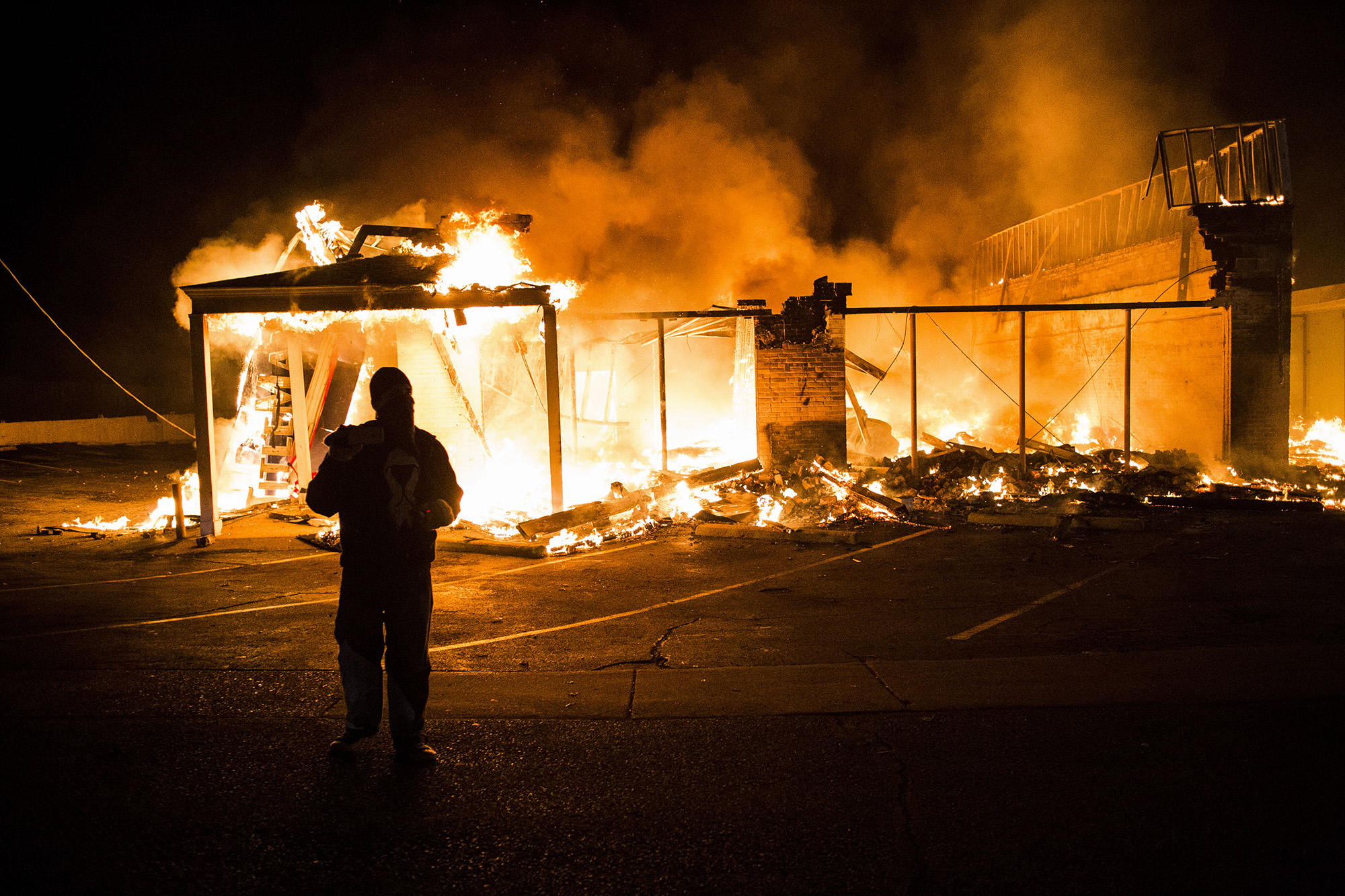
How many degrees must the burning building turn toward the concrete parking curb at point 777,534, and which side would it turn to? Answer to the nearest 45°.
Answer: approximately 45° to its left

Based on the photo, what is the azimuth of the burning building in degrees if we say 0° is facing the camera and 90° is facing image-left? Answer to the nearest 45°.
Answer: approximately 0°

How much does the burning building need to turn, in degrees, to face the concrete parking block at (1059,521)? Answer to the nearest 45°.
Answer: approximately 45° to its left

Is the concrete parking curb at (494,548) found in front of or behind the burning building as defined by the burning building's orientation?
in front

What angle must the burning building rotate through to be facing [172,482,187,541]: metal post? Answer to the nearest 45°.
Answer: approximately 45° to its right

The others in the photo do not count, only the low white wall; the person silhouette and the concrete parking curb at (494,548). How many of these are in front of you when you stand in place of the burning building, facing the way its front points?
2
